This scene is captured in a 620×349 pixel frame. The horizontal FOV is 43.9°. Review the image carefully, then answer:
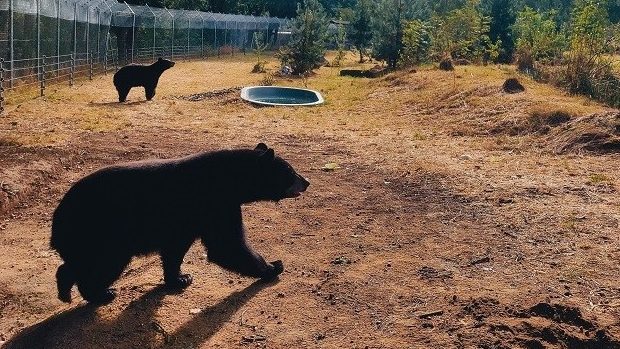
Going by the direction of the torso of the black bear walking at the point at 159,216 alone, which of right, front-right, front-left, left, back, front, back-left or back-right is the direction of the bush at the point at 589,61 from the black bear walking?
front-left

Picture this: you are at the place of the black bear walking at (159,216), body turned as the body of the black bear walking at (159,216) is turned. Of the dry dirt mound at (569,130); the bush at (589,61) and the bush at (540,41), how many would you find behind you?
0

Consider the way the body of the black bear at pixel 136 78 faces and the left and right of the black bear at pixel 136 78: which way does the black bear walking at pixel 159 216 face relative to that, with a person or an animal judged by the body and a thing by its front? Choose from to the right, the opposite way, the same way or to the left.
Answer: the same way

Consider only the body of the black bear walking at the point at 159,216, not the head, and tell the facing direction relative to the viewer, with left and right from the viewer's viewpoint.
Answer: facing to the right of the viewer

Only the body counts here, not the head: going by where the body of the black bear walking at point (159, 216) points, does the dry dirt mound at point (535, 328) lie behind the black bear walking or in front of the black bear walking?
in front

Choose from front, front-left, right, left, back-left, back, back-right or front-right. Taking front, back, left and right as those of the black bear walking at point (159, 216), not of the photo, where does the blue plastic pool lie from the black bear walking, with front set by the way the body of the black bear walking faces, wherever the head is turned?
left

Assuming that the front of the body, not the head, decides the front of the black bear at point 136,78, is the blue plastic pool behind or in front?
in front

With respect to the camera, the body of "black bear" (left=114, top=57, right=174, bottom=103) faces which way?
to the viewer's right

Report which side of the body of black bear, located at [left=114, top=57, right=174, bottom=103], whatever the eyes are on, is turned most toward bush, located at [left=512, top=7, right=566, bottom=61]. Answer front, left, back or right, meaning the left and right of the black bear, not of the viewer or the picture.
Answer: front

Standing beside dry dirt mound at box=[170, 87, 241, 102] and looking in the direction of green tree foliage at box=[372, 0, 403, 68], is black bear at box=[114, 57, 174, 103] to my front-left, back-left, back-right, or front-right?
back-left

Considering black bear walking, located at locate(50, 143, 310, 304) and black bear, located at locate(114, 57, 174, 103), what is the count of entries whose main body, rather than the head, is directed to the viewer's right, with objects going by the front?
2

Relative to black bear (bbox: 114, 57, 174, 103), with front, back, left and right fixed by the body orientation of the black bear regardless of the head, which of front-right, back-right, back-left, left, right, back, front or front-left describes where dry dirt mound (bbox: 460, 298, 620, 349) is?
right

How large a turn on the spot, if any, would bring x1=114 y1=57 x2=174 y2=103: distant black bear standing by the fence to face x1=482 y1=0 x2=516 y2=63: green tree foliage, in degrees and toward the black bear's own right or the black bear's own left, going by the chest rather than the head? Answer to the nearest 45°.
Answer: approximately 45° to the black bear's own left

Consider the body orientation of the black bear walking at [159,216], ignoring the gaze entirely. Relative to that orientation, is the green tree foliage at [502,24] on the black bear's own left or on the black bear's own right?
on the black bear's own left
